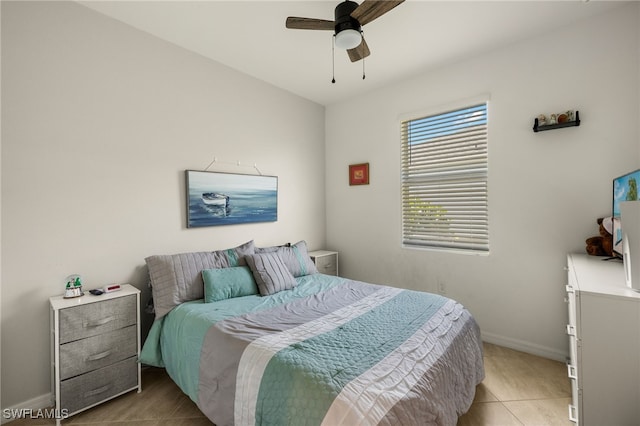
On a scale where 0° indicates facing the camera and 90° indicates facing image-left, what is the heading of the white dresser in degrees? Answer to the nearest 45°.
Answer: approximately 90°

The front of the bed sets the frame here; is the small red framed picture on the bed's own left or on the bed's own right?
on the bed's own left

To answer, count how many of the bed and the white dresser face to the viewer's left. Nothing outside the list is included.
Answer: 1

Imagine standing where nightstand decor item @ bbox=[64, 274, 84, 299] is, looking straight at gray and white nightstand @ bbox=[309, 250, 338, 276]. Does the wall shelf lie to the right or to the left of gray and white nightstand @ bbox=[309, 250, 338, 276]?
right

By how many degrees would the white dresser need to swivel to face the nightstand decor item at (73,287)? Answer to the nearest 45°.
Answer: approximately 45° to its left

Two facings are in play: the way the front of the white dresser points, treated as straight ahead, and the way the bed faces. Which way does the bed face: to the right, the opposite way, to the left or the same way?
the opposite way
